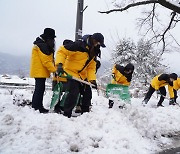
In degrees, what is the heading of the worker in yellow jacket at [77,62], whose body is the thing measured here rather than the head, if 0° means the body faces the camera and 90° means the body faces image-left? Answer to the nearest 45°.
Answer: approximately 315°

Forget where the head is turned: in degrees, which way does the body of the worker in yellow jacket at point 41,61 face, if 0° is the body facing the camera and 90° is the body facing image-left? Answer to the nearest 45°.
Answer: approximately 270°

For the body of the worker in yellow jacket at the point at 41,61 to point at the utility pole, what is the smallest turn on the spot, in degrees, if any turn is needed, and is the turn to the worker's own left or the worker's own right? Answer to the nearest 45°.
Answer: approximately 45° to the worker's own left

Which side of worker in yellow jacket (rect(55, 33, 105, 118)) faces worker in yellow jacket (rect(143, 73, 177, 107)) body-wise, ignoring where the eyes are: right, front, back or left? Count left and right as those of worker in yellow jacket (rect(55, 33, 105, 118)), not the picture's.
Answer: left
